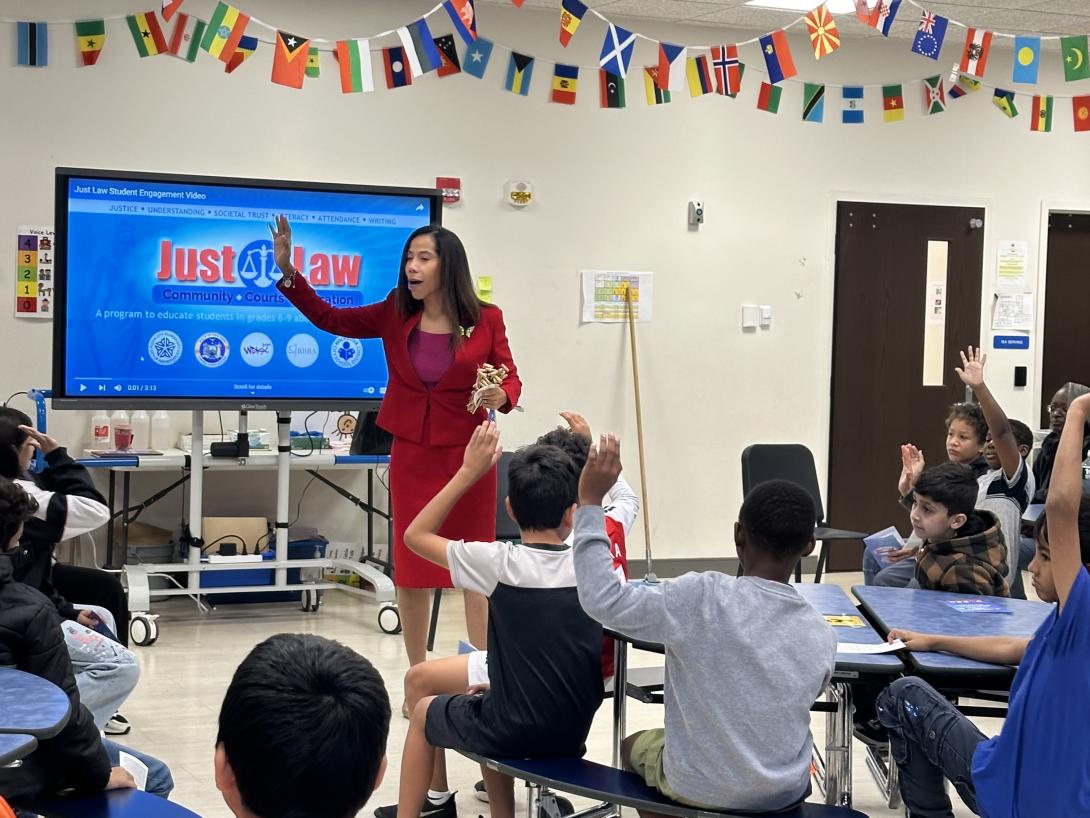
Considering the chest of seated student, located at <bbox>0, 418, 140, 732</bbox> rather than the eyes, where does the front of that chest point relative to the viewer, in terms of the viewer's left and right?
facing to the right of the viewer

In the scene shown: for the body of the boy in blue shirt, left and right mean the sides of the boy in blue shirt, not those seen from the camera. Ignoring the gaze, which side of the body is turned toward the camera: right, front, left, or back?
left

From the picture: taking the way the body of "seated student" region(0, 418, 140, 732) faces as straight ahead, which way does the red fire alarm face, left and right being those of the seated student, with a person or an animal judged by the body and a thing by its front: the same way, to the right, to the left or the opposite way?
to the right

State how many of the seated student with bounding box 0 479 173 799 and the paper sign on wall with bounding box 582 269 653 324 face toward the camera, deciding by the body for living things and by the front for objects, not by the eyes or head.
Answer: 1

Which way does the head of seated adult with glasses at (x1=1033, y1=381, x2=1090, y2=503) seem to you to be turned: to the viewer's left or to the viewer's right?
to the viewer's left

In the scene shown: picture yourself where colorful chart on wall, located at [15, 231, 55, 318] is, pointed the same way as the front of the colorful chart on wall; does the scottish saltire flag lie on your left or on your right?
on your left

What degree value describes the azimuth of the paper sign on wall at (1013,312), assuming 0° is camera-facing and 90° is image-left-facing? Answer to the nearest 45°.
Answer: approximately 0°

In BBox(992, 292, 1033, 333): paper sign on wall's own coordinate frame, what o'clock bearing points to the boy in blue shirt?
The boy in blue shirt is roughly at 12 o'clock from the paper sign on wall.

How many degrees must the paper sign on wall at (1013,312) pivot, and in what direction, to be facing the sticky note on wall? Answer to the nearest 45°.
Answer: approximately 45° to its right

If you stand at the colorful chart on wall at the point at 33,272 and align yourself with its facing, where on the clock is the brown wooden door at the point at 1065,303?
The brown wooden door is roughly at 9 o'clock from the colorful chart on wall.

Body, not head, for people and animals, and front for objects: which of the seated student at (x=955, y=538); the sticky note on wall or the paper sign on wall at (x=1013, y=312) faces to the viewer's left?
the seated student

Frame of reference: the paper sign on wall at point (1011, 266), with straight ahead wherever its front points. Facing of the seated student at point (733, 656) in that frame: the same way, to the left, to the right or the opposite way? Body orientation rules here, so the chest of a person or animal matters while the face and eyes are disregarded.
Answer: the opposite way
